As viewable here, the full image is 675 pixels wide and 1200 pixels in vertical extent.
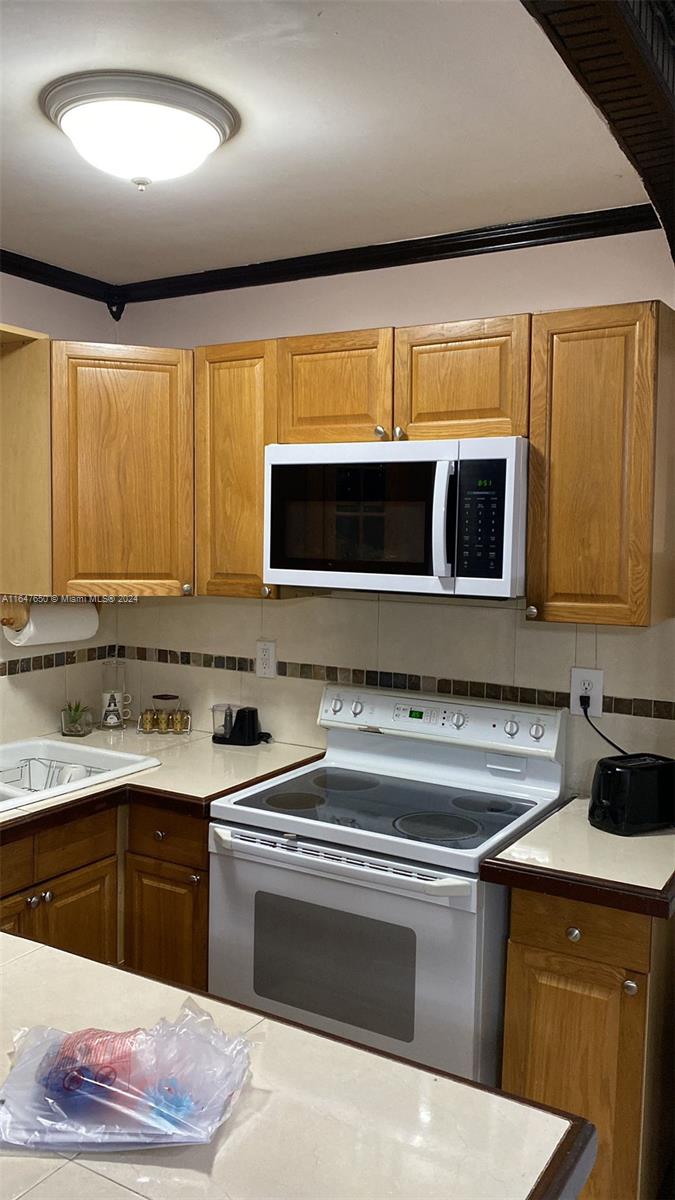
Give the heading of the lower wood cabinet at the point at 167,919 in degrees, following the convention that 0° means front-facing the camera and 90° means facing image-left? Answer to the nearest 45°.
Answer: approximately 45°

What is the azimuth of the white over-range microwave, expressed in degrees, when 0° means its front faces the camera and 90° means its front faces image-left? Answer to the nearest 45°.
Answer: approximately 45°

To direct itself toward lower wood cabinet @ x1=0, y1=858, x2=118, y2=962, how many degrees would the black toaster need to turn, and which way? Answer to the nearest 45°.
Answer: approximately 45° to its right

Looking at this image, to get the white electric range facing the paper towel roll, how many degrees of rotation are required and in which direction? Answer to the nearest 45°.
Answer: approximately 90° to its right

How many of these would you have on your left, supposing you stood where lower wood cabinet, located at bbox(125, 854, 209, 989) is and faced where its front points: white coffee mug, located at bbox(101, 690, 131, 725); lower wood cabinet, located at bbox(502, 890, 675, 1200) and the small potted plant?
1
